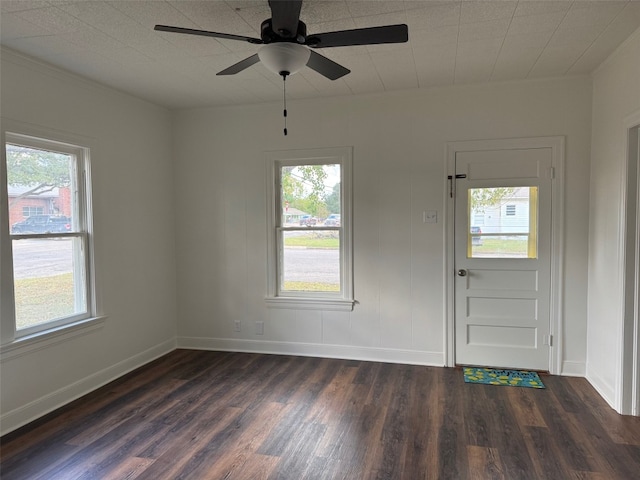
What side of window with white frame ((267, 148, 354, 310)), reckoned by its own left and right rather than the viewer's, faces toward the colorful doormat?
left

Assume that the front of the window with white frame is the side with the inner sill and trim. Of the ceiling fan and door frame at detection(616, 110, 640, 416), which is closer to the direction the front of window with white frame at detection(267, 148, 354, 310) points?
the ceiling fan

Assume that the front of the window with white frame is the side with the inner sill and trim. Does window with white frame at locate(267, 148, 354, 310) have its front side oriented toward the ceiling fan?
yes

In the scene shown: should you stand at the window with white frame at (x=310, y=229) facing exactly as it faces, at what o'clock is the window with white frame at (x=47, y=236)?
the window with white frame at (x=47, y=236) is roughly at 2 o'clock from the window with white frame at (x=310, y=229).

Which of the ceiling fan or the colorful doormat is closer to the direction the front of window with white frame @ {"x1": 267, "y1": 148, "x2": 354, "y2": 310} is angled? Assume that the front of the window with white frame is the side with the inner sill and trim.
the ceiling fan

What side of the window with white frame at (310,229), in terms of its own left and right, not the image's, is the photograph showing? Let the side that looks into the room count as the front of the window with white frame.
front

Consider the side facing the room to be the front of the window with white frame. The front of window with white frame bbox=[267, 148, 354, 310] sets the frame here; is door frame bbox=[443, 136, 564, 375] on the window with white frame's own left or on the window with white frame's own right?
on the window with white frame's own left

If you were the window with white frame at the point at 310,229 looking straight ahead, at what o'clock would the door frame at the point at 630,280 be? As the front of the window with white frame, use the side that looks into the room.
The door frame is roughly at 10 o'clock from the window with white frame.

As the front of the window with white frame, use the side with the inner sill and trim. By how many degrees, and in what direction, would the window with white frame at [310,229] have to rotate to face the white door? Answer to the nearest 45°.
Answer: approximately 90° to its left
